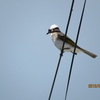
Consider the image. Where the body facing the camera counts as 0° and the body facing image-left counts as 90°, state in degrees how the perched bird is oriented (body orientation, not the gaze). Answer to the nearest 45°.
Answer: approximately 90°
